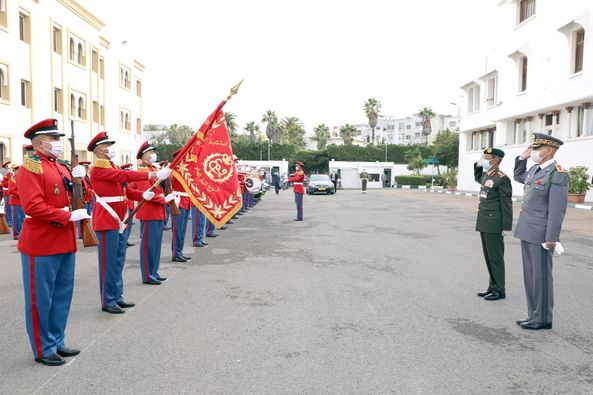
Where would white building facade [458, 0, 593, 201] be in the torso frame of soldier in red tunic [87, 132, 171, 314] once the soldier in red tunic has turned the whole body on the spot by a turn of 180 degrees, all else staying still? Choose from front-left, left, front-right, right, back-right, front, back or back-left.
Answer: back-right

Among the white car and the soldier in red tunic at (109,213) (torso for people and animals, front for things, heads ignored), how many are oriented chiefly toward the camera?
1

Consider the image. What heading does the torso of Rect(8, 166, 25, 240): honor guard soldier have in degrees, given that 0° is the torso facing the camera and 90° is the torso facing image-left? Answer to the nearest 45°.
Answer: approximately 270°

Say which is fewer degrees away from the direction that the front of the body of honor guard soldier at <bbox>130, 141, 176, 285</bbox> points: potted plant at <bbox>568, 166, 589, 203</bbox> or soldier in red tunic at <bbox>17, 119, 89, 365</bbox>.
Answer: the potted plant

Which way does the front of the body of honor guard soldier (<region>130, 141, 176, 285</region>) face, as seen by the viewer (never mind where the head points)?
to the viewer's right

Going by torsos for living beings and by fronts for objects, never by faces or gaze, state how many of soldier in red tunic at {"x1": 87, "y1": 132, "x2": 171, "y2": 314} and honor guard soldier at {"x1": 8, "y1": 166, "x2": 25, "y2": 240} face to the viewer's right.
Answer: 2

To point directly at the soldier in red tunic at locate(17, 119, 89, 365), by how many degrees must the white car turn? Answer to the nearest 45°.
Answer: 0° — it already faces them

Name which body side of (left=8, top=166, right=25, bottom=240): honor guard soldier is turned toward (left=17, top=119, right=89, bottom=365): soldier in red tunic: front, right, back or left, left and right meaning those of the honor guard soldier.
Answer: right

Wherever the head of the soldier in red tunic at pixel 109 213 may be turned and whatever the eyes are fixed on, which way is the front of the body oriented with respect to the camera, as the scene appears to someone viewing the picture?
to the viewer's right

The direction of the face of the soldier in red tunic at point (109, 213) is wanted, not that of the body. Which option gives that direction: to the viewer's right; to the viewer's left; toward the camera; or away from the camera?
to the viewer's right

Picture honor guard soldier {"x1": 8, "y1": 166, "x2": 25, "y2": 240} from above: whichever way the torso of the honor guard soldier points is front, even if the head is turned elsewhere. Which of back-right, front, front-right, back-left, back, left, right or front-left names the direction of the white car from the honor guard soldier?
front-left
